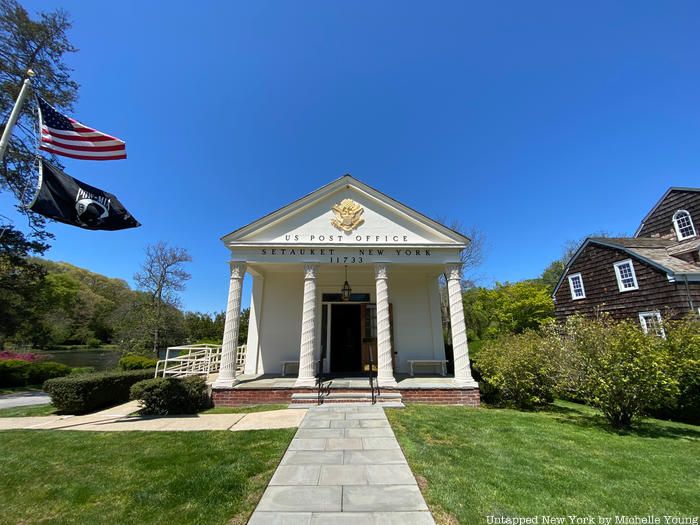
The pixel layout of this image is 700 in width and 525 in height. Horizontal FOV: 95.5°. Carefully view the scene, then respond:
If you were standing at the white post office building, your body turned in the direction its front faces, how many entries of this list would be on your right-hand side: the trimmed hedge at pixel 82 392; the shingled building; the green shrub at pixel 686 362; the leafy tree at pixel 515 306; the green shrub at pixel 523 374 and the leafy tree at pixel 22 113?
2

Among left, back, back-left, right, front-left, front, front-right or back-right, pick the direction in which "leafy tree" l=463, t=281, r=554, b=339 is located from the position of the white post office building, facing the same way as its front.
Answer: back-left

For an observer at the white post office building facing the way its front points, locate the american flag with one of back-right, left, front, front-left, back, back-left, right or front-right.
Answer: front-right

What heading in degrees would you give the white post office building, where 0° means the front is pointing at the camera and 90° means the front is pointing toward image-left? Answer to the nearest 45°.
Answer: approximately 0°

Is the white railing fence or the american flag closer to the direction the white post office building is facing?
the american flag

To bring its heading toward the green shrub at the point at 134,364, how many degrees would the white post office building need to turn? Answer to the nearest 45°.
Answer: approximately 135° to its right

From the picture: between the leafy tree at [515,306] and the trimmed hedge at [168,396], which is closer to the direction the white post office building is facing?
the trimmed hedge

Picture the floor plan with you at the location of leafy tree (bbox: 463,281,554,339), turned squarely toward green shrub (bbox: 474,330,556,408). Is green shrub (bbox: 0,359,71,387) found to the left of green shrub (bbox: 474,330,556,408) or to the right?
right

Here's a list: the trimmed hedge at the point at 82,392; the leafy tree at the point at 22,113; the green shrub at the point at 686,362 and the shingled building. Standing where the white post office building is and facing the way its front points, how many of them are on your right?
2

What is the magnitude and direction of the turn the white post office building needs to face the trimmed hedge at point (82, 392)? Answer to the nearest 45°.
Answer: approximately 90° to its right

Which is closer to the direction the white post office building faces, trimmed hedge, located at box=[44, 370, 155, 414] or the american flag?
the american flag

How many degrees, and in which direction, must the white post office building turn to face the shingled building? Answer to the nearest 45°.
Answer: approximately 90° to its left

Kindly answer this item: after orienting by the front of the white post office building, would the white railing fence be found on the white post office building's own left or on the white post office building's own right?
on the white post office building's own right
